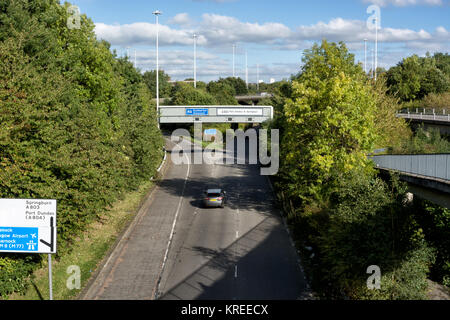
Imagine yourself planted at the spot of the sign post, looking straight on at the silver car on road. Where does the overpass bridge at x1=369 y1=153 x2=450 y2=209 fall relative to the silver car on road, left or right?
right

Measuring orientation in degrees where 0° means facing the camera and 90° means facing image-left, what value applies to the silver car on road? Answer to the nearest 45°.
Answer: approximately 180°

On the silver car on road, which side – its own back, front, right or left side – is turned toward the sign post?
back

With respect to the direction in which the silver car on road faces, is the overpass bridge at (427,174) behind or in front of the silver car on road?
behind
